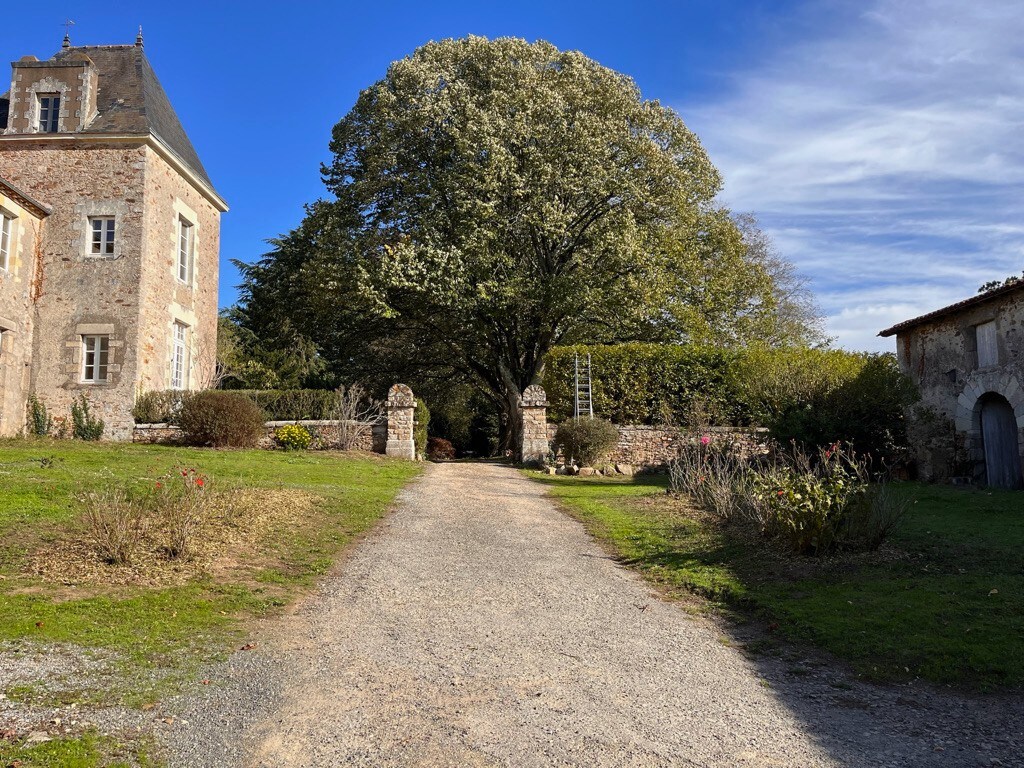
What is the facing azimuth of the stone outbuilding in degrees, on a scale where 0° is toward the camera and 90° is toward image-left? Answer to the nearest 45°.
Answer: approximately 45°

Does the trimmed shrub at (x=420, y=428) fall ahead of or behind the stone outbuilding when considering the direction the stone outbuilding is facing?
ahead

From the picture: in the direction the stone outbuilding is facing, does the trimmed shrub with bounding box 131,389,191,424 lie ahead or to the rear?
ahead

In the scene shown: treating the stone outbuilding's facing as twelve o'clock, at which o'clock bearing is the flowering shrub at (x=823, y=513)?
The flowering shrub is roughly at 11 o'clock from the stone outbuilding.

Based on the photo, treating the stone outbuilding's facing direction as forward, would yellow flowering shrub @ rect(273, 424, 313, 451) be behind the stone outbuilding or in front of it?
in front

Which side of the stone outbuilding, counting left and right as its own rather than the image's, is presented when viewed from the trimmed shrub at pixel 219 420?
front
